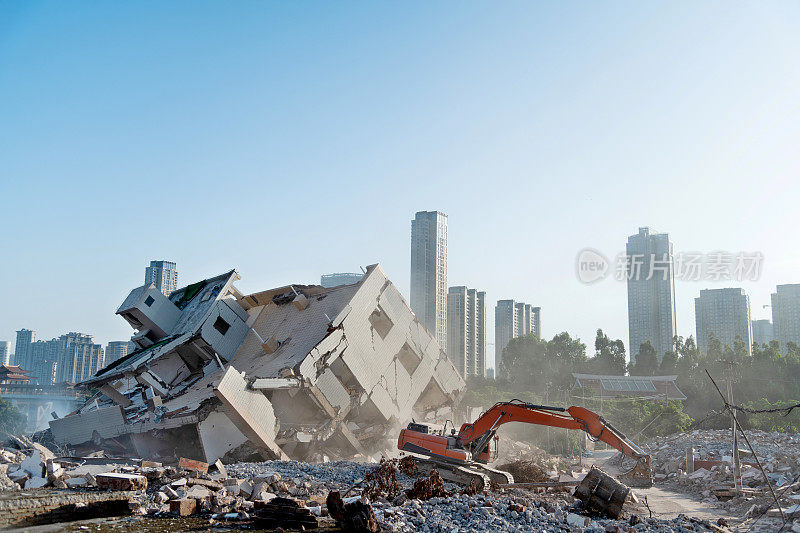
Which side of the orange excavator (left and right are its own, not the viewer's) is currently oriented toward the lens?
right

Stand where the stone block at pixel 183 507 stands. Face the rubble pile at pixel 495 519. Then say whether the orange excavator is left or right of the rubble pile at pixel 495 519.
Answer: left

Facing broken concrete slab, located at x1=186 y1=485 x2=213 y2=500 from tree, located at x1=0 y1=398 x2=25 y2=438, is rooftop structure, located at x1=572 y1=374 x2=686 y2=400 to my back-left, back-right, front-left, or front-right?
front-left

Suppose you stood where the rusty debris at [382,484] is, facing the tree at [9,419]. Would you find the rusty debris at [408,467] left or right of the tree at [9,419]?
right

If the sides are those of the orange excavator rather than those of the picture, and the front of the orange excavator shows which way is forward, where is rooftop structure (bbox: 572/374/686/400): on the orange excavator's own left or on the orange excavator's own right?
on the orange excavator's own left

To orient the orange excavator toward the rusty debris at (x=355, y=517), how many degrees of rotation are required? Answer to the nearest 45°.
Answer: approximately 90° to its right

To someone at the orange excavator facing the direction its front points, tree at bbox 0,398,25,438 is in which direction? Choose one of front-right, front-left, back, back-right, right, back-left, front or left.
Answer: back-left

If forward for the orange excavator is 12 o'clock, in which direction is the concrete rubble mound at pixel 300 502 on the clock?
The concrete rubble mound is roughly at 4 o'clock from the orange excavator.

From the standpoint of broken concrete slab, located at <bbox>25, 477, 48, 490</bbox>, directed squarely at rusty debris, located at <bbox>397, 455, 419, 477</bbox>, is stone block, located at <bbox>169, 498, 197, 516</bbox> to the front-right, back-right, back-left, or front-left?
front-right
